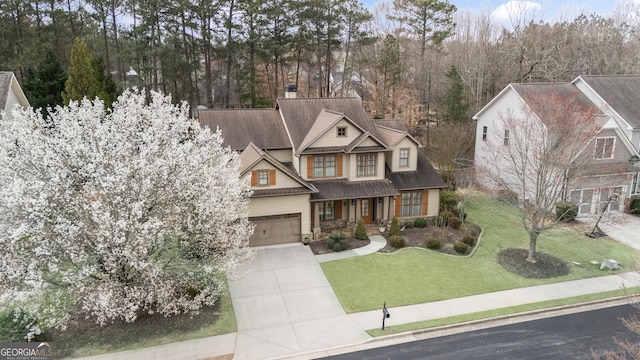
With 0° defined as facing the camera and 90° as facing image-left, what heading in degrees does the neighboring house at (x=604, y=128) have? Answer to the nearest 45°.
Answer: approximately 315°

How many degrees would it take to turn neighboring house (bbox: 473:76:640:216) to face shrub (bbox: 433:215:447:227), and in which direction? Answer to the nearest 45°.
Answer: approximately 90° to its right

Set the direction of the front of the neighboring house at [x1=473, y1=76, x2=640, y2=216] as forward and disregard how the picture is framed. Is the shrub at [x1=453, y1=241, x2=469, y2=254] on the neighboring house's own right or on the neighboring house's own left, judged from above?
on the neighboring house's own right

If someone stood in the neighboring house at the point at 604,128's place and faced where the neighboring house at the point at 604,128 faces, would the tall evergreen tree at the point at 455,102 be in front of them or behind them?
behind

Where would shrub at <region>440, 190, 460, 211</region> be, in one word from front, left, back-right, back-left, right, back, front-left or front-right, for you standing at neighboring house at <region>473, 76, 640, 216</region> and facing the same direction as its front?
right

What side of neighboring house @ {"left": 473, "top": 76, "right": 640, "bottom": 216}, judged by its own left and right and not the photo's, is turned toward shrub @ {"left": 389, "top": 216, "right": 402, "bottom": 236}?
right

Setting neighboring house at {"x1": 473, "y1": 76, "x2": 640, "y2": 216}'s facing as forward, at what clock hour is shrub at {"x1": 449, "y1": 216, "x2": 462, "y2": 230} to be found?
The shrub is roughly at 3 o'clock from the neighboring house.

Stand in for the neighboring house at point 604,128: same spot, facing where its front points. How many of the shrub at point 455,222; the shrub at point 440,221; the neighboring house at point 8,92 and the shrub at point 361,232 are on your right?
4

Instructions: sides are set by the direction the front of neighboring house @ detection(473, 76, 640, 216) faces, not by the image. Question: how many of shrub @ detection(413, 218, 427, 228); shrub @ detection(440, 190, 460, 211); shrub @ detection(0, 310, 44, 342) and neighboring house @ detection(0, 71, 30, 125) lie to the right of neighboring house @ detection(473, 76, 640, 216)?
4

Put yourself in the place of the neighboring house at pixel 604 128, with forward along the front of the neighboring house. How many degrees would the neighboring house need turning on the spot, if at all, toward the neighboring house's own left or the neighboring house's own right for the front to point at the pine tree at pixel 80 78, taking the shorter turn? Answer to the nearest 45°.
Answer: approximately 90° to the neighboring house's own right

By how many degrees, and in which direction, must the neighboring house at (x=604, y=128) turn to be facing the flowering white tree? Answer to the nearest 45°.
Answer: approximately 90° to its right

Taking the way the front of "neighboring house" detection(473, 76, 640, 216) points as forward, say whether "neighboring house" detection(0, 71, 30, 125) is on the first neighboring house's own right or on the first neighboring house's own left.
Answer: on the first neighboring house's own right

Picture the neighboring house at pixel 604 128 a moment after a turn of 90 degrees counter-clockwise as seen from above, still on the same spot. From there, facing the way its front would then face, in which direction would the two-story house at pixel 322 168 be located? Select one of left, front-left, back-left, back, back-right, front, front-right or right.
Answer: back

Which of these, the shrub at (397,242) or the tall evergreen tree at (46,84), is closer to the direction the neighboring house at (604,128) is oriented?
the shrub
